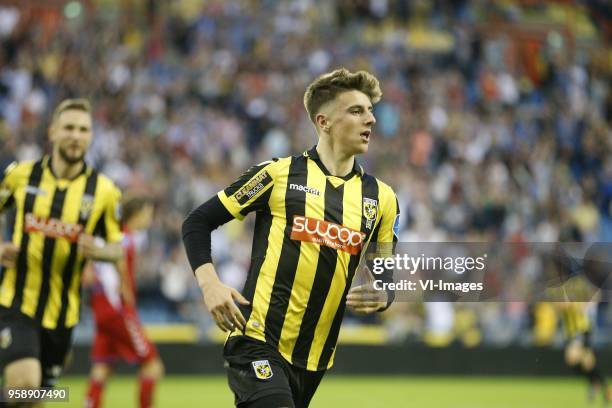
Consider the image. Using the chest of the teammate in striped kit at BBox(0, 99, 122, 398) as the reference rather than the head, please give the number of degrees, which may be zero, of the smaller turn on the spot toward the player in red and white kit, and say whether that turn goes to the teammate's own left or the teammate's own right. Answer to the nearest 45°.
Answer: approximately 180°

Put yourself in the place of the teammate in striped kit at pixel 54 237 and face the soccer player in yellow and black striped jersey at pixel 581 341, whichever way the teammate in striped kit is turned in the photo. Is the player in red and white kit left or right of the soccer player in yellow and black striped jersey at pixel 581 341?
left

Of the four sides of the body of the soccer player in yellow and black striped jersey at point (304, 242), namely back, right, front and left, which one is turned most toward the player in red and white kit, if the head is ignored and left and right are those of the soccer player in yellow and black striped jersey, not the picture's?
back

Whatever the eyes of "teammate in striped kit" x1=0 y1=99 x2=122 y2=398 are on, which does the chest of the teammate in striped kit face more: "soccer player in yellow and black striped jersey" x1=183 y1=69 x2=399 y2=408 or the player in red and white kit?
the soccer player in yellow and black striped jersey

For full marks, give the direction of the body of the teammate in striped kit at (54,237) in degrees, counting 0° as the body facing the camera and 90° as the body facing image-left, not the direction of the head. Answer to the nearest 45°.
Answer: approximately 0°

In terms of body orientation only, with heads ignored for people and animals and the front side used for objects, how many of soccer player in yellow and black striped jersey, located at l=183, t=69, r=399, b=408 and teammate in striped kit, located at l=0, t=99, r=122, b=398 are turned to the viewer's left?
0

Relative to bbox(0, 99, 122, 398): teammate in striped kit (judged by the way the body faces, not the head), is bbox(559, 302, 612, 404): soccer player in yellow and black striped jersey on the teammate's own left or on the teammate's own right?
on the teammate's own left

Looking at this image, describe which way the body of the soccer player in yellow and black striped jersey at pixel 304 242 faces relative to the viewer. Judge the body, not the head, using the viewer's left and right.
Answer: facing the viewer and to the right of the viewer

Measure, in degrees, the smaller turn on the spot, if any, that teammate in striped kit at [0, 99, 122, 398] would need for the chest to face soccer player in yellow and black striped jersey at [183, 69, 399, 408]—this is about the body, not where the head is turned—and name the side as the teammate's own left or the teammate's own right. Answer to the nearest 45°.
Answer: approximately 45° to the teammate's own left

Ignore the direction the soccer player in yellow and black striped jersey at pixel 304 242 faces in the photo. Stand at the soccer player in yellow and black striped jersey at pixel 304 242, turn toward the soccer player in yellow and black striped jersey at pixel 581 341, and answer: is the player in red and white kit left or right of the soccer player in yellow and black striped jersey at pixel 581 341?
left

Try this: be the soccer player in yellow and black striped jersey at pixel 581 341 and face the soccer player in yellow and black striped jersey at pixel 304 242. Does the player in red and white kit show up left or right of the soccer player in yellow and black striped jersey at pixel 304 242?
right

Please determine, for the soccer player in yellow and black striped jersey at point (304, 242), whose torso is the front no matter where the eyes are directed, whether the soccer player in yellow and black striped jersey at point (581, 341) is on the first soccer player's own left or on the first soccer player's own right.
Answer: on the first soccer player's own left
